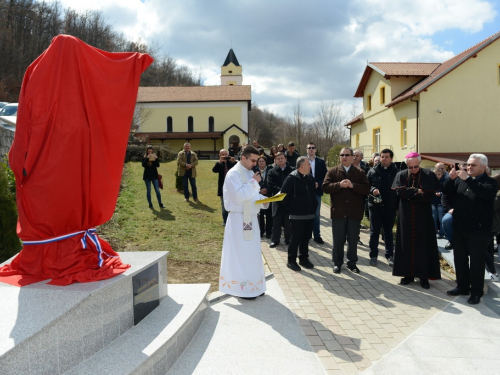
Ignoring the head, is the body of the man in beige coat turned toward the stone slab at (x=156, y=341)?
yes

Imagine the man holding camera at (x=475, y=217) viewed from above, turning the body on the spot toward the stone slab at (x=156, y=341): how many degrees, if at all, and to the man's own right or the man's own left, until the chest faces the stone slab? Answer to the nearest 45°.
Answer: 0° — they already face it

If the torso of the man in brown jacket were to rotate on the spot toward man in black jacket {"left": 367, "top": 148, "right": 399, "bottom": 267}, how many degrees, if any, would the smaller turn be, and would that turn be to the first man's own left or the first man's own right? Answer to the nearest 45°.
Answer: approximately 135° to the first man's own left

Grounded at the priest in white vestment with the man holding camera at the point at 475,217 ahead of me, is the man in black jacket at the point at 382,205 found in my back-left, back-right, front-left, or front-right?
front-left

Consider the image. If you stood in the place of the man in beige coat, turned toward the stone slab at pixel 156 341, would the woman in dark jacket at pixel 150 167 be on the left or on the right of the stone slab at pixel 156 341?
right

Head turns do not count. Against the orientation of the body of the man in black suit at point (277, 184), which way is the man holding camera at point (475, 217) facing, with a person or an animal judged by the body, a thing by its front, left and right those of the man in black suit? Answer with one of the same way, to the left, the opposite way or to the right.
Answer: to the right

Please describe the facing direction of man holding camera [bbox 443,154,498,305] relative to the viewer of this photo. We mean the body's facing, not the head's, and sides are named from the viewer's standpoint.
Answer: facing the viewer and to the left of the viewer

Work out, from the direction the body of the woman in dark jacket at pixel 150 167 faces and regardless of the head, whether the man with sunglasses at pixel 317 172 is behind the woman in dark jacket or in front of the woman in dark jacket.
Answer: in front

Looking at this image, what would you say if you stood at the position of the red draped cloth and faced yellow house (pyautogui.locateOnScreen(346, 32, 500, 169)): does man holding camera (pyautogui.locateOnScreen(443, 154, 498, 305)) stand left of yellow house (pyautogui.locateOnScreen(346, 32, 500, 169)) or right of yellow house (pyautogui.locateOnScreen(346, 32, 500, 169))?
right

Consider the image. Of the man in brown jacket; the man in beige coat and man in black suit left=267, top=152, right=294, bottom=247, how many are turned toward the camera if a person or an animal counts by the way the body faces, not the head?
3

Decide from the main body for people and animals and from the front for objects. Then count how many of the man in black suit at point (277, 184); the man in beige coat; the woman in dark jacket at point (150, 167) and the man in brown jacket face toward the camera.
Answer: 4

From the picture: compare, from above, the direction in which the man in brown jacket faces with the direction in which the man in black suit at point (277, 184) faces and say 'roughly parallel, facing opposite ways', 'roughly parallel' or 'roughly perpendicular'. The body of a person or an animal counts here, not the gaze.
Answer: roughly parallel

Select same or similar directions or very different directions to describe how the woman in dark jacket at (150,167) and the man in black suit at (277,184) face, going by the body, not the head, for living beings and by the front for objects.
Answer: same or similar directions

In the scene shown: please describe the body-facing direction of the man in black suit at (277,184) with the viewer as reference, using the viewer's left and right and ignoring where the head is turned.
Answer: facing the viewer

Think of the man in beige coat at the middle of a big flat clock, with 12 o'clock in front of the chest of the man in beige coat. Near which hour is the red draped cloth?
The red draped cloth is roughly at 12 o'clock from the man in beige coat.

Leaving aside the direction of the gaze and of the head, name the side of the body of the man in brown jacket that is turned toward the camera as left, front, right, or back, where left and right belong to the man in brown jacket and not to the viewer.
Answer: front
